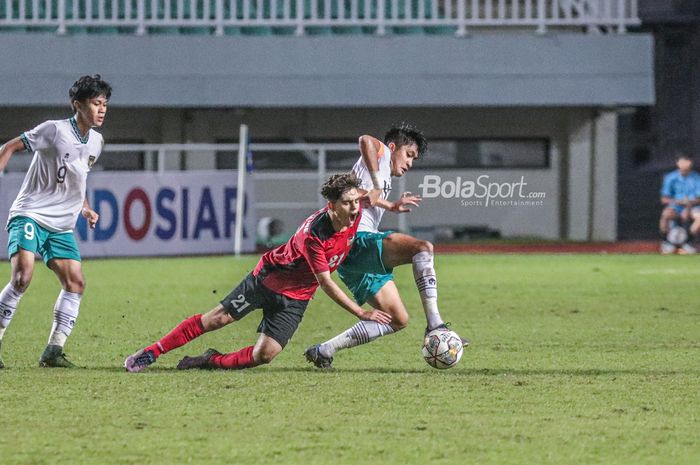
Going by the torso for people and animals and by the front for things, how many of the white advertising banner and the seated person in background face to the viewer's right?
0

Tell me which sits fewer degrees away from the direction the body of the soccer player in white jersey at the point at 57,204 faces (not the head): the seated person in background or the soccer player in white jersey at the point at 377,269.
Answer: the soccer player in white jersey

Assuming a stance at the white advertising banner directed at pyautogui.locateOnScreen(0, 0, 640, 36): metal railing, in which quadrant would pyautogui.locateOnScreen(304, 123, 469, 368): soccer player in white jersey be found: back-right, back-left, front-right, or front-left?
back-right

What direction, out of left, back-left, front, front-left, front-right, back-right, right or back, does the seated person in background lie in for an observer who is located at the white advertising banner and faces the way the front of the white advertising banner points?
left

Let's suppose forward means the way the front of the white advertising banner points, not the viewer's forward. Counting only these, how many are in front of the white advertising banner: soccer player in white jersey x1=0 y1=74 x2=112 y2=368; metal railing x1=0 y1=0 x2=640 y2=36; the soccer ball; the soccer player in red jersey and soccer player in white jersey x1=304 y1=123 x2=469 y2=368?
4

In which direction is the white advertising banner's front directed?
toward the camera

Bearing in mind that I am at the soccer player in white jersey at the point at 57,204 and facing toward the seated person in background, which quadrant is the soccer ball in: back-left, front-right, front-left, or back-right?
front-right

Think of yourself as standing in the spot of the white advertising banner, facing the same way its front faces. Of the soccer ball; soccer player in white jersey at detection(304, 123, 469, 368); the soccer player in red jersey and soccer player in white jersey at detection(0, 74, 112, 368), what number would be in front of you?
4

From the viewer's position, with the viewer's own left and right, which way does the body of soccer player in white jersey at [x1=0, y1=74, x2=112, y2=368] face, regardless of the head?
facing the viewer and to the right of the viewer

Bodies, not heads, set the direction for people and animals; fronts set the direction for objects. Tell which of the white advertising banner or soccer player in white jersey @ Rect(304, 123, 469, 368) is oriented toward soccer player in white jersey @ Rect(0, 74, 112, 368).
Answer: the white advertising banner

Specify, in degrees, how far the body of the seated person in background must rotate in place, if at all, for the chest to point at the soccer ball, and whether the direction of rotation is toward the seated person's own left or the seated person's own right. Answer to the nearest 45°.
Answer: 0° — they already face it

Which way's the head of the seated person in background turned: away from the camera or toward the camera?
toward the camera

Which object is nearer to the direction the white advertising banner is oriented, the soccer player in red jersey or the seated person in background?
the soccer player in red jersey

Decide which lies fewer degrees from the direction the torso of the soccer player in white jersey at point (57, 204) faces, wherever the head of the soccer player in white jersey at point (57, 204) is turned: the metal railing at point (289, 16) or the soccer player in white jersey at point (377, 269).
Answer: the soccer player in white jersey

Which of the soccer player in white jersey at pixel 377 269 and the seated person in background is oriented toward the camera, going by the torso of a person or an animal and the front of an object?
the seated person in background

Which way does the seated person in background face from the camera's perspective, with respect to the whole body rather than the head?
toward the camera

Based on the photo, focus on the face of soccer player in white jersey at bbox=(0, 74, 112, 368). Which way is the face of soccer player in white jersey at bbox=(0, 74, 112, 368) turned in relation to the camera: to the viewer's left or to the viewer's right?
to the viewer's right
